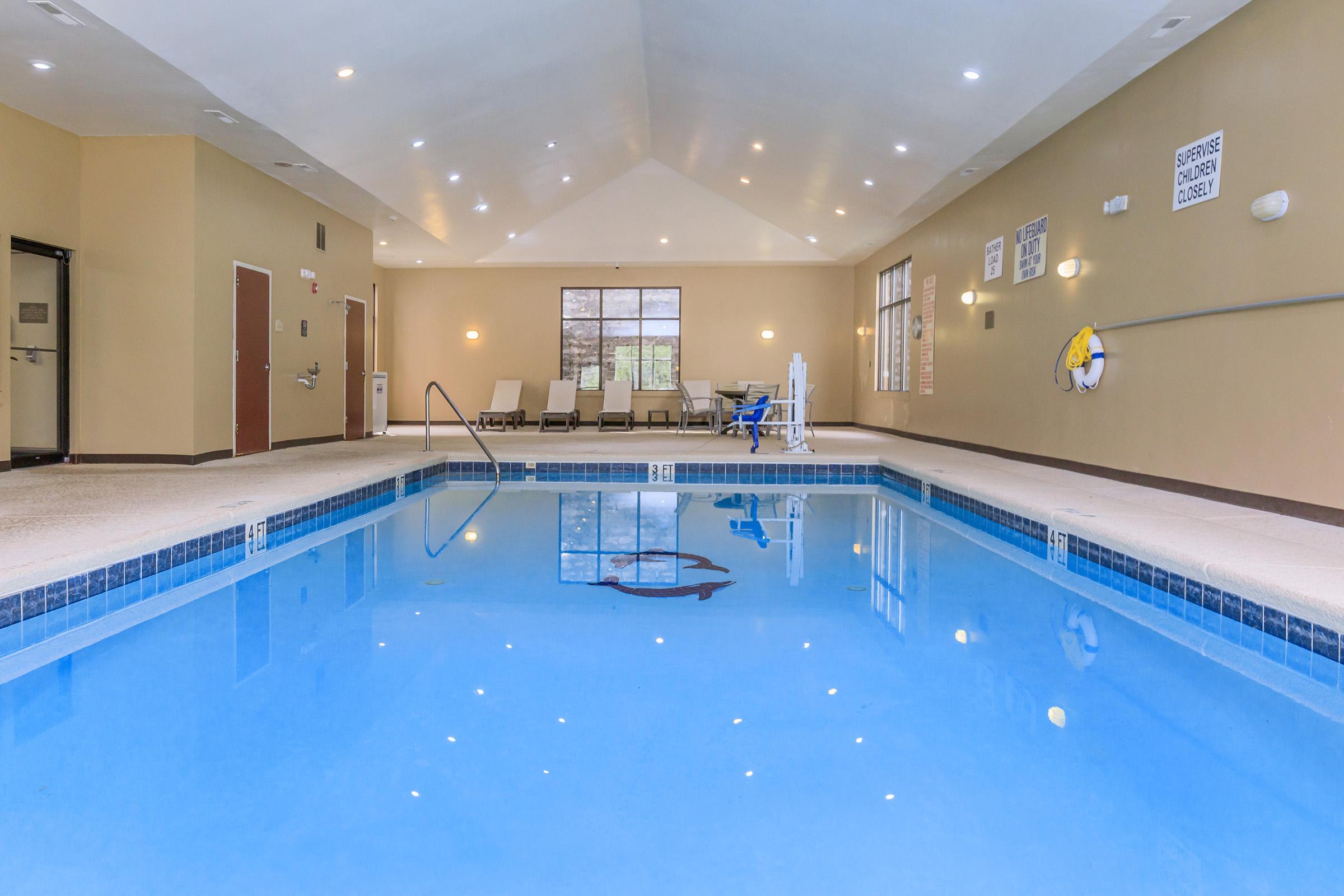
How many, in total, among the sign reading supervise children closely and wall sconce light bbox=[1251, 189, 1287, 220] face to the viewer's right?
0

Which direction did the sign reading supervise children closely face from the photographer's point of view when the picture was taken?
facing the viewer and to the left of the viewer

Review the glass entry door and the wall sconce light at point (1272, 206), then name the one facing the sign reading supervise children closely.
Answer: the glass entry door

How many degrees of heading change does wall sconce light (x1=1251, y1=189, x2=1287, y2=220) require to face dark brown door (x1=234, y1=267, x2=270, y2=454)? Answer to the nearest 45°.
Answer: approximately 45° to its right

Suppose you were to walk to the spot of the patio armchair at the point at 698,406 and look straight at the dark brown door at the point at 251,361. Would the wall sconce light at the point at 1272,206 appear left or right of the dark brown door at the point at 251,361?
left

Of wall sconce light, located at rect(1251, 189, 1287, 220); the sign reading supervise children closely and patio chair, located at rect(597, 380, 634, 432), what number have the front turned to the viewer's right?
0

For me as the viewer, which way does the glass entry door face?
facing the viewer and to the right of the viewer

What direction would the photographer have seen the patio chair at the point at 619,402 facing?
facing the viewer

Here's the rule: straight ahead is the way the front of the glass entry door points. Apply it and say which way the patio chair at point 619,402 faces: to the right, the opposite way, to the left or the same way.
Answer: to the right

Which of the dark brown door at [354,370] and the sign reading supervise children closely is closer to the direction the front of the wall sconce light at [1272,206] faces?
the dark brown door

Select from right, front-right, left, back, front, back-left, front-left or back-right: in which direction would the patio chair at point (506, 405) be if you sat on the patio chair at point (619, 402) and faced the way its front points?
right

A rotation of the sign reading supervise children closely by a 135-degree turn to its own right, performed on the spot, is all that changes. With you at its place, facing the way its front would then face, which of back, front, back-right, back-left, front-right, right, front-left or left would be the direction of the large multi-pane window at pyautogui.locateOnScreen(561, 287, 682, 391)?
front-left

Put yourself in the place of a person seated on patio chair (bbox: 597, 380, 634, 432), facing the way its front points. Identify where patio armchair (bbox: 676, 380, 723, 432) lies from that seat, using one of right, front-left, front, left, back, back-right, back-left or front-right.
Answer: left
